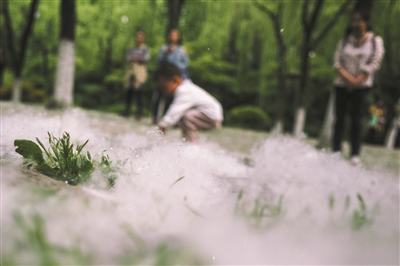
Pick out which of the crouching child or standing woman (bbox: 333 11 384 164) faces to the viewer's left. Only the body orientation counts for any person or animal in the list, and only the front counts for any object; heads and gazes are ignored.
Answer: the crouching child

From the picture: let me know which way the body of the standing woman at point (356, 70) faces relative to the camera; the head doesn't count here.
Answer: toward the camera

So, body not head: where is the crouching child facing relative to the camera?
to the viewer's left

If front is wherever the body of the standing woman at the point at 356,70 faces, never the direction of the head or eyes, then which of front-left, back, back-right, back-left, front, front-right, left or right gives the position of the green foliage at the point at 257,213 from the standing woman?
front

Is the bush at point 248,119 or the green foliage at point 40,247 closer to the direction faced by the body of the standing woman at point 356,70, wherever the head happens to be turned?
the green foliage

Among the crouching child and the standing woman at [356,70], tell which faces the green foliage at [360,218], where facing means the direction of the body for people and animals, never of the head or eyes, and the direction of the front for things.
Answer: the standing woman

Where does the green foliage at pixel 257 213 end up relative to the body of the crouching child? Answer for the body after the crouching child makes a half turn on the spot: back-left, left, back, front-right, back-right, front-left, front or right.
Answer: right

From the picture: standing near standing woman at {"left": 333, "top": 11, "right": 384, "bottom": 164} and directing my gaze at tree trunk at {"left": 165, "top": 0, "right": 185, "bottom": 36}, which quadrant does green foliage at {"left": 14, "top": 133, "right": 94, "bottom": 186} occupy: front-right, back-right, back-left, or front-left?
back-left

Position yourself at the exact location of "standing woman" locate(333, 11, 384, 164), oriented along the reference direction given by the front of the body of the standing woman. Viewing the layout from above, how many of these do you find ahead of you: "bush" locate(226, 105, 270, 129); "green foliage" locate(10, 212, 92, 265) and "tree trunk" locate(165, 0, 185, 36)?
1

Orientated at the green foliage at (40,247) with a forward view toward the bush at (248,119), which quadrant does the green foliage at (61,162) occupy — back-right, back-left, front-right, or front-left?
front-left

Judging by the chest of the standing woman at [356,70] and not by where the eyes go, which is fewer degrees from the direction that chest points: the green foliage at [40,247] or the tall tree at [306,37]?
the green foliage

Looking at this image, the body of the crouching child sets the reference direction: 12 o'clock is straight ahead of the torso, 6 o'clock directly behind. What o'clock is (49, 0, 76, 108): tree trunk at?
The tree trunk is roughly at 2 o'clock from the crouching child.

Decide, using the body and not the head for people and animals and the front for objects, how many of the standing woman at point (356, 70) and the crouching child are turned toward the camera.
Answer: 1
